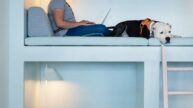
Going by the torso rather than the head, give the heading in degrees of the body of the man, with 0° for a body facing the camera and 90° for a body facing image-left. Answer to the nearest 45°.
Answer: approximately 270°

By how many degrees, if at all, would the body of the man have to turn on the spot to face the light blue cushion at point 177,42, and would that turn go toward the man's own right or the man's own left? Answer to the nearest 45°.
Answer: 0° — they already face it

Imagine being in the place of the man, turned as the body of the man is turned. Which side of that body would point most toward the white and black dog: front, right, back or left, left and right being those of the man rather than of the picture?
front
